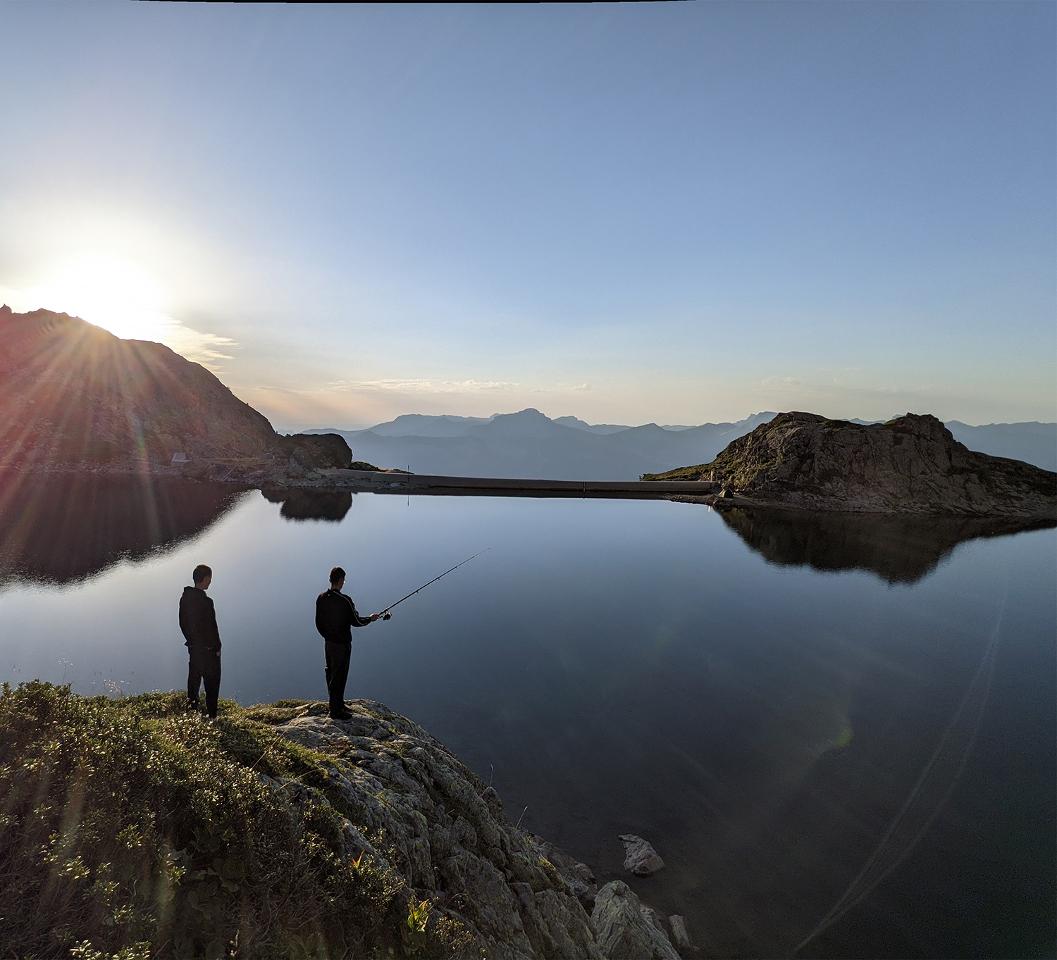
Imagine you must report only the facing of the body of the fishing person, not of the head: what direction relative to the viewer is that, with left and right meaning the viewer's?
facing away from the viewer and to the right of the viewer

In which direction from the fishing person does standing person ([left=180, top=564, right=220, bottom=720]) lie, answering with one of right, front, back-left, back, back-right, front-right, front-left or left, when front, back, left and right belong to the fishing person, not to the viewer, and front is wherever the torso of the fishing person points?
back-left

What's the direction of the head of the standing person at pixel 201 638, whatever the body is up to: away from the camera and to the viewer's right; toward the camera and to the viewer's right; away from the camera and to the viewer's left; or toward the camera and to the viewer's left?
away from the camera and to the viewer's right

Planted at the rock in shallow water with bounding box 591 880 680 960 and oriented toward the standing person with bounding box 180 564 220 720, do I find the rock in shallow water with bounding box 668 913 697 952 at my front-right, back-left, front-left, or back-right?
back-right

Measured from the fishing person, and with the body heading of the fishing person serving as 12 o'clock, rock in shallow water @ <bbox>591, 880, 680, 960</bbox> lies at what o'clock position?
The rock in shallow water is roughly at 2 o'clock from the fishing person.

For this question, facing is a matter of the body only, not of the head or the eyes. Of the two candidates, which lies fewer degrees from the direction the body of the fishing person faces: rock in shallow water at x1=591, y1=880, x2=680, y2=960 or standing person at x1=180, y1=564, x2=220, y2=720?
the rock in shallow water
